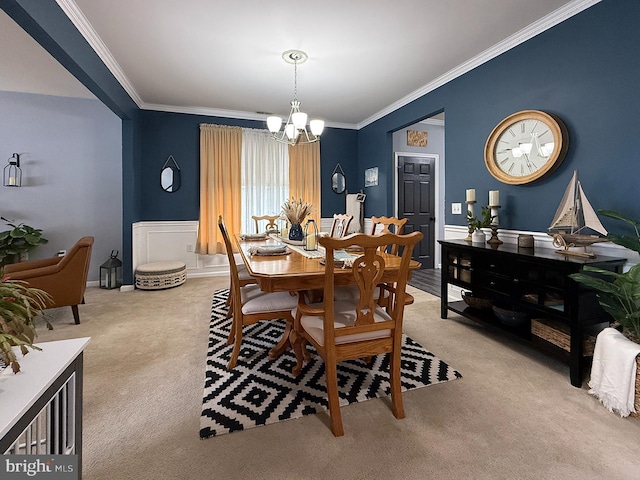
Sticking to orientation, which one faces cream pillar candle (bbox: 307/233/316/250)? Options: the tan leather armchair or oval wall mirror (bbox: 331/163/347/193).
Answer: the oval wall mirror

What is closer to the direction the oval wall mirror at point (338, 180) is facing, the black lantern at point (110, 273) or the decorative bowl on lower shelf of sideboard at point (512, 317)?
the decorative bowl on lower shelf of sideboard

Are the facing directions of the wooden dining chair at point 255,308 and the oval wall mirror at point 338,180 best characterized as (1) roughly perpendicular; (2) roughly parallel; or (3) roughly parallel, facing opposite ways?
roughly perpendicular

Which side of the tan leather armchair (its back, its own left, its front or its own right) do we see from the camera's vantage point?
left

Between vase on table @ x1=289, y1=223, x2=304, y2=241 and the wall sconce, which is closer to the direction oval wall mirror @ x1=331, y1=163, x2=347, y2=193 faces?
the vase on table

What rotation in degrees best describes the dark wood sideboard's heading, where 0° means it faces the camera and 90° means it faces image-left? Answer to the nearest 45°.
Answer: approximately 45°

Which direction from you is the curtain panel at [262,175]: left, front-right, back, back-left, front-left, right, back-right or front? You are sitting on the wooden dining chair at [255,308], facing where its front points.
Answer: left

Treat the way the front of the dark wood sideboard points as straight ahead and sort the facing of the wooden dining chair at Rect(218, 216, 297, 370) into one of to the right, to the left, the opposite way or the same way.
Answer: the opposite way

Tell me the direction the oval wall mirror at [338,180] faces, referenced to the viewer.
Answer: facing the viewer

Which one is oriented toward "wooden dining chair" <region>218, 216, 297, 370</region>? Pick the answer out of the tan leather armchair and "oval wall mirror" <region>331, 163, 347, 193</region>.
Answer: the oval wall mirror

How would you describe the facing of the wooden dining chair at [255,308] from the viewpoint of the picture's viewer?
facing to the right of the viewer
